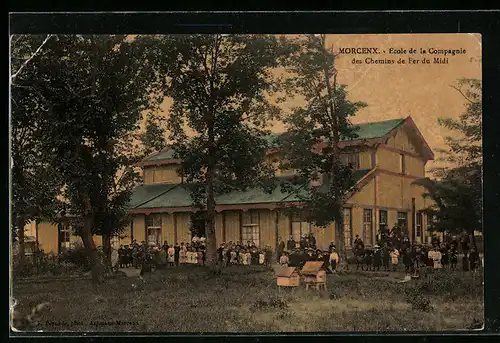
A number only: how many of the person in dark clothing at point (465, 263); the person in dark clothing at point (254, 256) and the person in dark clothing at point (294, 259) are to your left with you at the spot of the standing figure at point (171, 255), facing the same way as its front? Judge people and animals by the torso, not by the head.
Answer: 3

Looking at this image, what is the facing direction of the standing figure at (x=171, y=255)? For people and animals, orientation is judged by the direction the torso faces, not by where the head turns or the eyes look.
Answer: toward the camera

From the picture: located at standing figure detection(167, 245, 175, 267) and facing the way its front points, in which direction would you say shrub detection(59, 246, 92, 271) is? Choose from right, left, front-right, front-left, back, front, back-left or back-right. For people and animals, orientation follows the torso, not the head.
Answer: right

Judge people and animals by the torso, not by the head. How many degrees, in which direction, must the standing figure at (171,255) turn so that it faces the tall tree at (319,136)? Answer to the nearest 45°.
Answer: approximately 90° to its left

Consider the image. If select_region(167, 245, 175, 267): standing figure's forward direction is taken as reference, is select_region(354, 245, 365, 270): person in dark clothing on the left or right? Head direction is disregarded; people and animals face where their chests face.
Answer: on its left

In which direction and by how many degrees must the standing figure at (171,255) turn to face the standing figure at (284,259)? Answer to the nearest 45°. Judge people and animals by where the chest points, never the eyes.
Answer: approximately 90° to its left

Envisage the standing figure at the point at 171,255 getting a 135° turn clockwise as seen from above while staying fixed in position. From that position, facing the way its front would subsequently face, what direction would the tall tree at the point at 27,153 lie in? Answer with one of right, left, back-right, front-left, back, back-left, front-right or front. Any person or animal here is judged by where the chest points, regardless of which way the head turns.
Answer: front-left

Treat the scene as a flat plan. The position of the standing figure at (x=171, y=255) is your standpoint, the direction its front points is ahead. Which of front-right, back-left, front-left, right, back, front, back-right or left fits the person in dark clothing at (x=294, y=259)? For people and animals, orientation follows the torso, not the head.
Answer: left

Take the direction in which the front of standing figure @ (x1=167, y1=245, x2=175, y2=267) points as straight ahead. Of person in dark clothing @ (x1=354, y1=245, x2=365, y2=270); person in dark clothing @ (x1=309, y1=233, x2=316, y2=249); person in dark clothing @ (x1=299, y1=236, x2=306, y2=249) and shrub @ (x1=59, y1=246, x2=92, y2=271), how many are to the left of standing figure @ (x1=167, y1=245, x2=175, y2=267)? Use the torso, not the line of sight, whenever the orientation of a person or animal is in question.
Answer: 3

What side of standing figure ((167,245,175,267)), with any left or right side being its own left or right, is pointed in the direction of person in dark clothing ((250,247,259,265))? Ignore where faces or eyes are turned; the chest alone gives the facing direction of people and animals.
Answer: left
